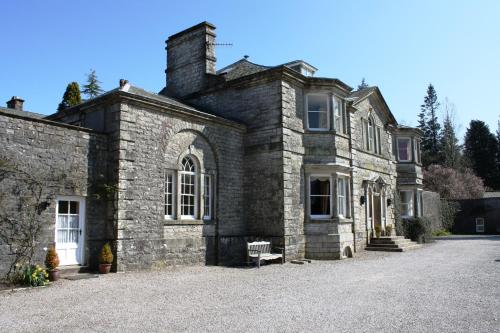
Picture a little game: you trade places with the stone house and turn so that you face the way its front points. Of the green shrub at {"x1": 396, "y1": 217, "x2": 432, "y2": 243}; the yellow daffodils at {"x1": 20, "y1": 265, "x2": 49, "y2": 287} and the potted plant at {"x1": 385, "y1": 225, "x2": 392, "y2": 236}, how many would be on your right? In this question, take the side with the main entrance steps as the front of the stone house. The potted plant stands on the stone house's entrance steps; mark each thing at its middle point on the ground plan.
1

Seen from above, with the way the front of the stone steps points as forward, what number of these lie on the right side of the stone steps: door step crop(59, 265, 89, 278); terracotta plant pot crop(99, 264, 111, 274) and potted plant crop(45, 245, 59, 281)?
3

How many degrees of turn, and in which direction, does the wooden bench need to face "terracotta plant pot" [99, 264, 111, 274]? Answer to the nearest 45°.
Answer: approximately 90° to its right

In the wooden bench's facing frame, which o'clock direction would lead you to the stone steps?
The stone steps is roughly at 9 o'clock from the wooden bench.

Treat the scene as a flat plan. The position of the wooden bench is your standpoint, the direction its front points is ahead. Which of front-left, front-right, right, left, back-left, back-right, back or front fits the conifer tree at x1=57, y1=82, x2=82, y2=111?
back

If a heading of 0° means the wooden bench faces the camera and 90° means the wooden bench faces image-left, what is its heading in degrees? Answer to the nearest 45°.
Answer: approximately 315°

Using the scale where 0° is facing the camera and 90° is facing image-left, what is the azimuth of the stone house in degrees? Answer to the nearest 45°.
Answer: approximately 315°

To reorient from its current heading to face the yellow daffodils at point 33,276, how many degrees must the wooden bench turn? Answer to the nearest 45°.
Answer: approximately 90° to its right

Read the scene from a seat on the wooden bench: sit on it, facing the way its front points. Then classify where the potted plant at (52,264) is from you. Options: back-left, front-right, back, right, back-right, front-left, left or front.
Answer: right

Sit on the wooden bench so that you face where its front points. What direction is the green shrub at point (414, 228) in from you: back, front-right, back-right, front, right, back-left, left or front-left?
left

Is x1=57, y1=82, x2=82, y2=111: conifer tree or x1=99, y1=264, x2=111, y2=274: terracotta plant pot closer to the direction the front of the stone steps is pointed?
the terracotta plant pot

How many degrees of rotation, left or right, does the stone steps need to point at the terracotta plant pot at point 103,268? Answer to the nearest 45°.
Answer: approximately 90° to its right

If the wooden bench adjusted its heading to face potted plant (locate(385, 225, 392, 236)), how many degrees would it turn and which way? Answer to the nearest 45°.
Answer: approximately 90° to its left
